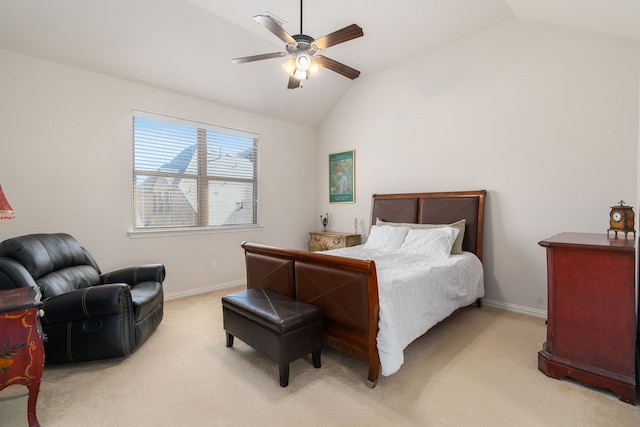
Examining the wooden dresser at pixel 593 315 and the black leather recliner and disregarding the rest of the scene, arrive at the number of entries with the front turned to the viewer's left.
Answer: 1

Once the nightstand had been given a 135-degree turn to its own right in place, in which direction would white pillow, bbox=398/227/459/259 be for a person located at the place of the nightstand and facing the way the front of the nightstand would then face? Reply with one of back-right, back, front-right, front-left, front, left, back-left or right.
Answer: back-right

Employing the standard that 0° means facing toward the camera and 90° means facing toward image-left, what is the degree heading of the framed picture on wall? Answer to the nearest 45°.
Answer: approximately 45°

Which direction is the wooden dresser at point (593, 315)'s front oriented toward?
to the viewer's left

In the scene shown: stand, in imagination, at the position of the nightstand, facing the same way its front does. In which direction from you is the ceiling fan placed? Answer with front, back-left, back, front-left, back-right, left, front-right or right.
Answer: front-left

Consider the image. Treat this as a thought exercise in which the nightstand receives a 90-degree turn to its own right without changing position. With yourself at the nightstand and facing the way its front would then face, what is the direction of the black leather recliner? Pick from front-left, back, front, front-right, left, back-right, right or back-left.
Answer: left

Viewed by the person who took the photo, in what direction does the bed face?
facing the viewer and to the left of the viewer

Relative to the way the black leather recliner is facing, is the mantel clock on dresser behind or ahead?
ahead

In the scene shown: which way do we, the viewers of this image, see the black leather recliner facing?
facing the viewer and to the right of the viewer

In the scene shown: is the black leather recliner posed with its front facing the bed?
yes
